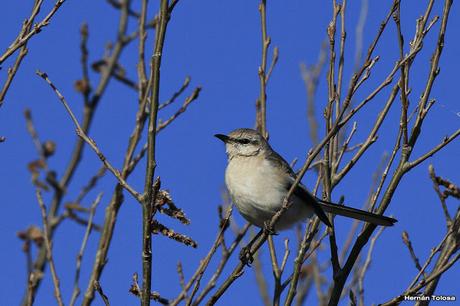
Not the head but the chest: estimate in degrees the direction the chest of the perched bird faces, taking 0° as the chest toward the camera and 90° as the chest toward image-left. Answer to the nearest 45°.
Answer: approximately 45°
